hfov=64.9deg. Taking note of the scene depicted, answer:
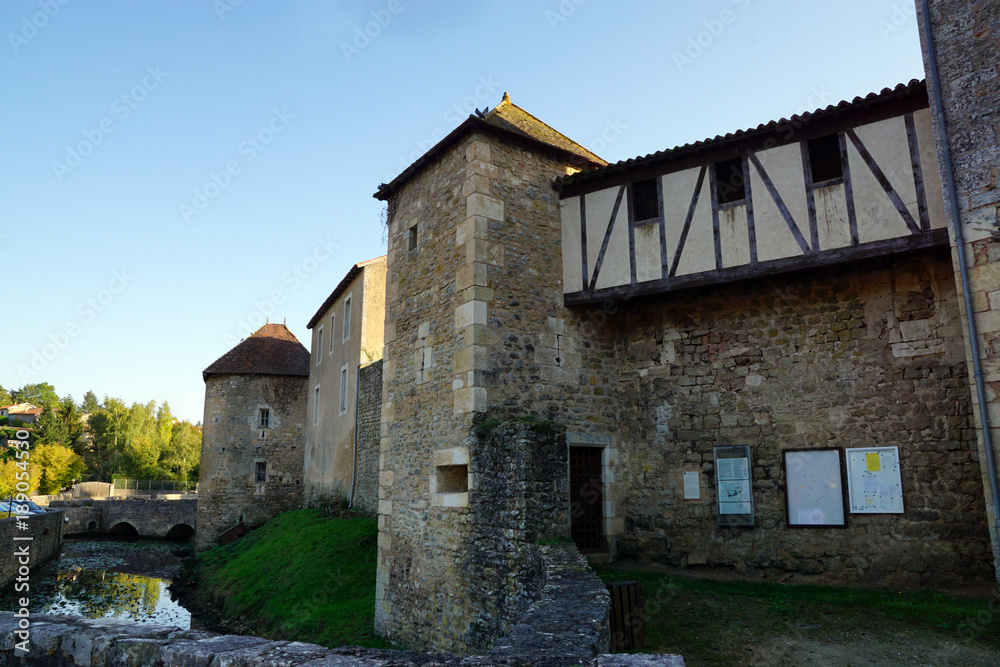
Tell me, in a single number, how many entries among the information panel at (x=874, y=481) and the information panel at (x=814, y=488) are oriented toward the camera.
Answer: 2

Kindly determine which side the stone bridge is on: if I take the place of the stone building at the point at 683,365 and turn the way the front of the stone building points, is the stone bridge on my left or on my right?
on my right

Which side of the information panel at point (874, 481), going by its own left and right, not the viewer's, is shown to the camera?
front

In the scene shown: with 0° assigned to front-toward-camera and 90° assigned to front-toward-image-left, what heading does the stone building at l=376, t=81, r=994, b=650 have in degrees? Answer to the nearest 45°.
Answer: approximately 45°

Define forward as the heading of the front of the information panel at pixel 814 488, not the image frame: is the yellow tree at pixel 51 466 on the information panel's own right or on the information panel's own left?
on the information panel's own right

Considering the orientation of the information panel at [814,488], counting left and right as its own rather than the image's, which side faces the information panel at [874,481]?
left

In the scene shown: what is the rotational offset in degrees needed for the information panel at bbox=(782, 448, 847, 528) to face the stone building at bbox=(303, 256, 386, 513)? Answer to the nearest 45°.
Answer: approximately 135° to its right

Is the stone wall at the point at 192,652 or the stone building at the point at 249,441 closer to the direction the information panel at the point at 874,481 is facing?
the stone wall

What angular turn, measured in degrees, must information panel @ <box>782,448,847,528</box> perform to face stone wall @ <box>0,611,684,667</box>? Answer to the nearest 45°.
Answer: approximately 45° to its right

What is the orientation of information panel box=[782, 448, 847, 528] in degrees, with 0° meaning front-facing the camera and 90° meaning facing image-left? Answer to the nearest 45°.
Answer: approximately 0°

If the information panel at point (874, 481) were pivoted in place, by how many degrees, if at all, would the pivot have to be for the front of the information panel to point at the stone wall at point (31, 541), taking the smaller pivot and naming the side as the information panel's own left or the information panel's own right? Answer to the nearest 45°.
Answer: approximately 90° to the information panel's own right

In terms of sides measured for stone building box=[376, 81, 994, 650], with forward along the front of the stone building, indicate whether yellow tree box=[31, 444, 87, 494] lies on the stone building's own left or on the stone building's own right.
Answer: on the stone building's own right

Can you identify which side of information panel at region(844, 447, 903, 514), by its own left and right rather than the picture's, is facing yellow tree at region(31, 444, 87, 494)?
right

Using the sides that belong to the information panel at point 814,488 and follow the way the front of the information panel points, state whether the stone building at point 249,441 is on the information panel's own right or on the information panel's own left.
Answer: on the information panel's own right
